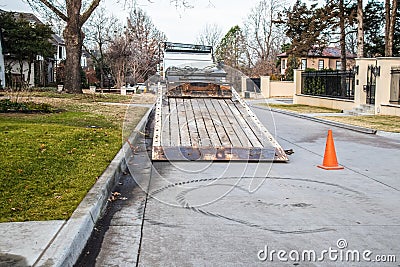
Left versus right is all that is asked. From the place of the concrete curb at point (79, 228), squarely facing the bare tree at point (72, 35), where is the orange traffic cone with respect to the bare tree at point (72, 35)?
right

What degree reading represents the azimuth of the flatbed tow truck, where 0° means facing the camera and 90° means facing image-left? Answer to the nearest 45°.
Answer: approximately 180°

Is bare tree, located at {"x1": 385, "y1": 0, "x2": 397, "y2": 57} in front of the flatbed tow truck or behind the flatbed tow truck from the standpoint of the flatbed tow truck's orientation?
in front

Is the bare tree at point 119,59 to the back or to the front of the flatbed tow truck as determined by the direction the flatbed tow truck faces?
to the front

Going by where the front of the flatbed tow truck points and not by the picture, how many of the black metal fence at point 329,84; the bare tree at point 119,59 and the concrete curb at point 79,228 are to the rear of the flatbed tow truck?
1

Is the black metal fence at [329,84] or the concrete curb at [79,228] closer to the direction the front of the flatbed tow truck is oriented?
the black metal fence

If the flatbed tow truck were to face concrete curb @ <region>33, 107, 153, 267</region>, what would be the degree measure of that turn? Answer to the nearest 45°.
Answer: approximately 180°

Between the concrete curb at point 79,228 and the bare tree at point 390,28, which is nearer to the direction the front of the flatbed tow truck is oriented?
the bare tree

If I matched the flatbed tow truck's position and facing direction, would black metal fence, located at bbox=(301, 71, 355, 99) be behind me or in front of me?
in front
